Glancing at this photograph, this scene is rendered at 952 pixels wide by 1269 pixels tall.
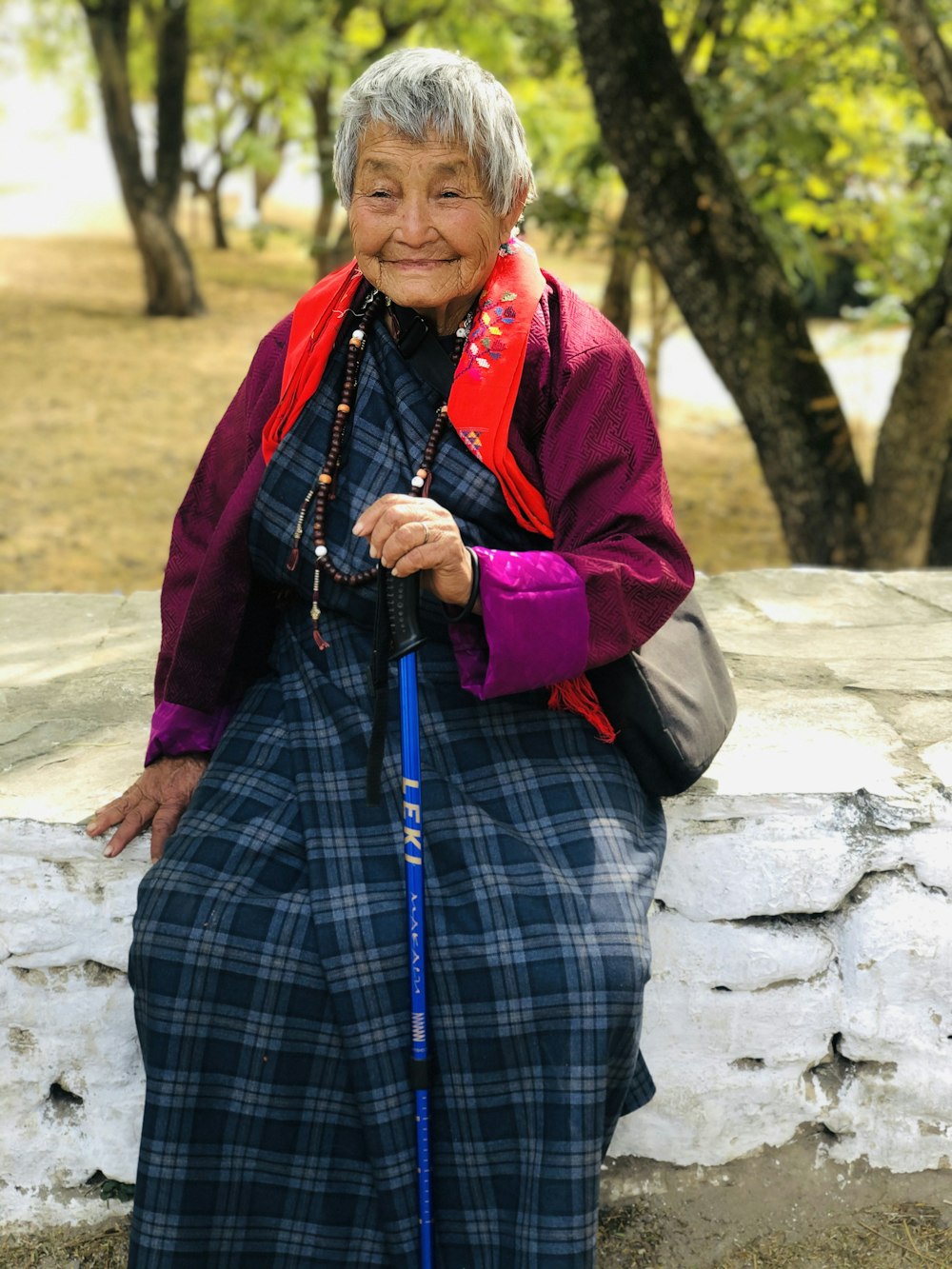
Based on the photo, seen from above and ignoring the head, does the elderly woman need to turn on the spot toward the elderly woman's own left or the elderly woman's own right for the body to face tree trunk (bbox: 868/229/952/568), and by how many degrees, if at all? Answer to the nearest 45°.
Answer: approximately 135° to the elderly woman's own left

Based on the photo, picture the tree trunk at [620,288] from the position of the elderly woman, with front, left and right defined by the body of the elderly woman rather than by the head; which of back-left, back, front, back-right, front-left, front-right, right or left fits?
back

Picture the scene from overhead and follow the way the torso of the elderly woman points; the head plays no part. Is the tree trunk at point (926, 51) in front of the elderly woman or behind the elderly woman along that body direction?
behind

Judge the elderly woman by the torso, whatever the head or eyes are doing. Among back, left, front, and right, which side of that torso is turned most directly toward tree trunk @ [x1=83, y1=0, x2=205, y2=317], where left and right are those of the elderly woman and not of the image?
back

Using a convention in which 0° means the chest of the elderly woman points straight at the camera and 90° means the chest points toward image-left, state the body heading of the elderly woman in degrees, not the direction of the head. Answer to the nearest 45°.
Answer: approximately 0°

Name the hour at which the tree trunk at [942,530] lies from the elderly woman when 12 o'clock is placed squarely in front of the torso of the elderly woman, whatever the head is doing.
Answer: The tree trunk is roughly at 7 o'clock from the elderly woman.

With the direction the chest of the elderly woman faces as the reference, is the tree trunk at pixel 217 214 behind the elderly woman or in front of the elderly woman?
behind
